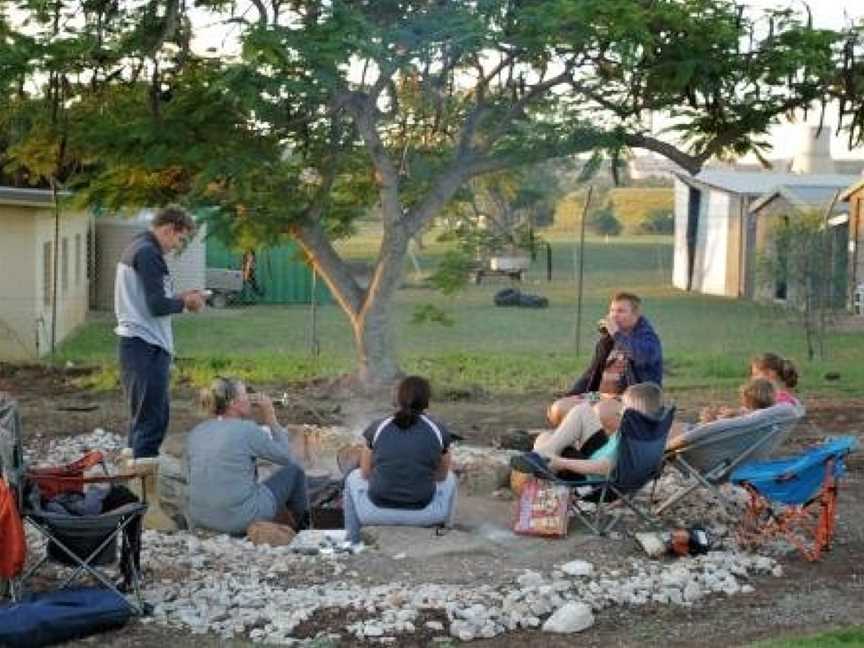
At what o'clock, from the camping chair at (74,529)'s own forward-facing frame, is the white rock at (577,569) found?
The white rock is roughly at 12 o'clock from the camping chair.

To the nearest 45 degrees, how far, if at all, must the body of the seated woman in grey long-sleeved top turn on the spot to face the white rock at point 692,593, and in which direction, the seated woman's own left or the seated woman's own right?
approximately 90° to the seated woman's own right

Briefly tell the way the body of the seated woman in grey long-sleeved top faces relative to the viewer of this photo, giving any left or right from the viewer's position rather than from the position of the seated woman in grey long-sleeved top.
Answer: facing away from the viewer and to the right of the viewer

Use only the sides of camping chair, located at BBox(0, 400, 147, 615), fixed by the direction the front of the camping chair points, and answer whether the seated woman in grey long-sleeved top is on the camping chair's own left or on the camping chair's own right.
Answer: on the camping chair's own left

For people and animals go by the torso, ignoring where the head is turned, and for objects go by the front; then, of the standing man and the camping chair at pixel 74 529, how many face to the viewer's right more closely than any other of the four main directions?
2

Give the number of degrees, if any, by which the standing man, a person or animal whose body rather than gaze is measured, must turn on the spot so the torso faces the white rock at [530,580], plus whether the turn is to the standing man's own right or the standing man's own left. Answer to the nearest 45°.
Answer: approximately 45° to the standing man's own right

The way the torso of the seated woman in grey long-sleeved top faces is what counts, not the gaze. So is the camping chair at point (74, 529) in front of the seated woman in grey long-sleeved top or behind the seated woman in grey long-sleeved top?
behind

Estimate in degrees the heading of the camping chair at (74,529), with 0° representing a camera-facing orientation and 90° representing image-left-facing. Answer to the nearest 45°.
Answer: approximately 270°

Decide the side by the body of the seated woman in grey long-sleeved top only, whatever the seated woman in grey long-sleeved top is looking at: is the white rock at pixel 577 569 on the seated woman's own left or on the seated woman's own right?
on the seated woman's own right

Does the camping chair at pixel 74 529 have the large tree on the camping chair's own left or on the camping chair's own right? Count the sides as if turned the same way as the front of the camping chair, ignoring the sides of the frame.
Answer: on the camping chair's own left

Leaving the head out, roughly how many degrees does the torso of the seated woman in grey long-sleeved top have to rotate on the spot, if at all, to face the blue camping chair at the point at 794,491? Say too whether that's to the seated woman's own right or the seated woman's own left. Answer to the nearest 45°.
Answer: approximately 45° to the seated woman's own right

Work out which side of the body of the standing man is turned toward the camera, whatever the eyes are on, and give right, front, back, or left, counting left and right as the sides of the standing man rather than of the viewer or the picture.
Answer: right
